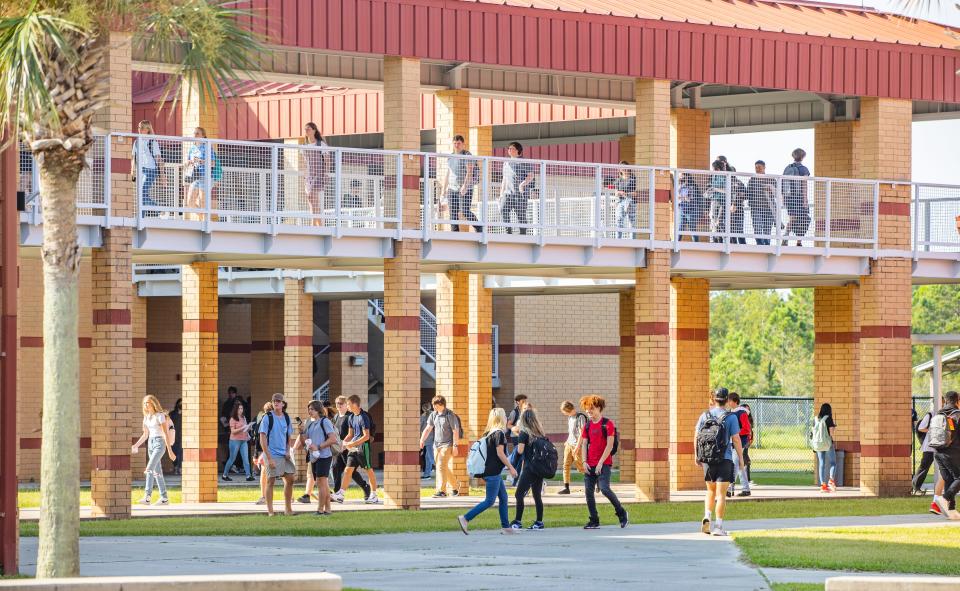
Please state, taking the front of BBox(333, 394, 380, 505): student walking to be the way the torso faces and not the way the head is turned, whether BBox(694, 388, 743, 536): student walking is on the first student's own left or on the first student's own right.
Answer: on the first student's own left

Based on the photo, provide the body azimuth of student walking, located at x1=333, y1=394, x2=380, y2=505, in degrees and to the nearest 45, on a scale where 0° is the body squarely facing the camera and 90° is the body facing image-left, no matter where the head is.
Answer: approximately 45°

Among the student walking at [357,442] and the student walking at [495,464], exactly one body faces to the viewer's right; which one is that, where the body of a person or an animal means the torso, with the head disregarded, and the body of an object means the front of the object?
the student walking at [495,464]

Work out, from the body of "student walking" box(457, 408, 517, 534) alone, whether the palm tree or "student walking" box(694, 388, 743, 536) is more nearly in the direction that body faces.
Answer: the student walking

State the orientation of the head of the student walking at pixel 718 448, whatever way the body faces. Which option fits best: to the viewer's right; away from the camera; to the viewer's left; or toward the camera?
away from the camera
